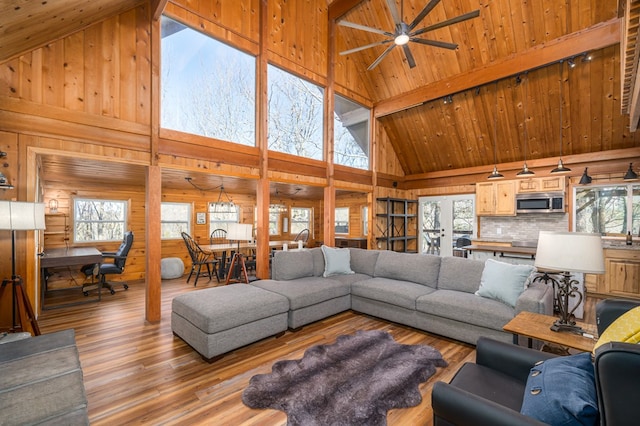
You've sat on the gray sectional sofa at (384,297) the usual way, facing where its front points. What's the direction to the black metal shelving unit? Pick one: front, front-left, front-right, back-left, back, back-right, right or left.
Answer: back-right

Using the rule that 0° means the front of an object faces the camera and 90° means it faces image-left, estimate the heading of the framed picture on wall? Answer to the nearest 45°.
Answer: approximately 0°

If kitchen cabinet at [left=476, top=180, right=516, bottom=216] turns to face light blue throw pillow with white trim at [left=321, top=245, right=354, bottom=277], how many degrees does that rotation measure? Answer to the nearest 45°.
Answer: approximately 45° to its right

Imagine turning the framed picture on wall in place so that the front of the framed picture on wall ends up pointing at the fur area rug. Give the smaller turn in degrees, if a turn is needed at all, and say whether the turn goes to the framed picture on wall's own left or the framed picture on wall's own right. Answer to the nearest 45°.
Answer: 0° — it already faces it

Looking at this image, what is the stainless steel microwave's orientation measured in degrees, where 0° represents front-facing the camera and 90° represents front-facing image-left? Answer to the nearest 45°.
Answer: approximately 0°

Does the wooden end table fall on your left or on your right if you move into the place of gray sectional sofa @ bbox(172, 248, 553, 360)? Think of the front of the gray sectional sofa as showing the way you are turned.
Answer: on your left

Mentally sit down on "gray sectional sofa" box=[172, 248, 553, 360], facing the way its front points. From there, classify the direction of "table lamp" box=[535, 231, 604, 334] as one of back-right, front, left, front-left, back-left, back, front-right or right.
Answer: left

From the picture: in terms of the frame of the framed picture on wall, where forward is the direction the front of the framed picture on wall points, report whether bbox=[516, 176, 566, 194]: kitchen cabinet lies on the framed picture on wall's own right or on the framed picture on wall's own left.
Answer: on the framed picture on wall's own left

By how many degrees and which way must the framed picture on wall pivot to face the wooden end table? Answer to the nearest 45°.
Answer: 0° — it already faces it

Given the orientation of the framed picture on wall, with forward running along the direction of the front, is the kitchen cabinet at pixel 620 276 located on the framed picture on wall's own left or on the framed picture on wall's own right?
on the framed picture on wall's own left

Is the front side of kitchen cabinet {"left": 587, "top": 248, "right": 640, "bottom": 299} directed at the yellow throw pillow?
yes

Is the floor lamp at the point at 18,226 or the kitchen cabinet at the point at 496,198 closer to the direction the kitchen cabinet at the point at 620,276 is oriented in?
the floor lamp
